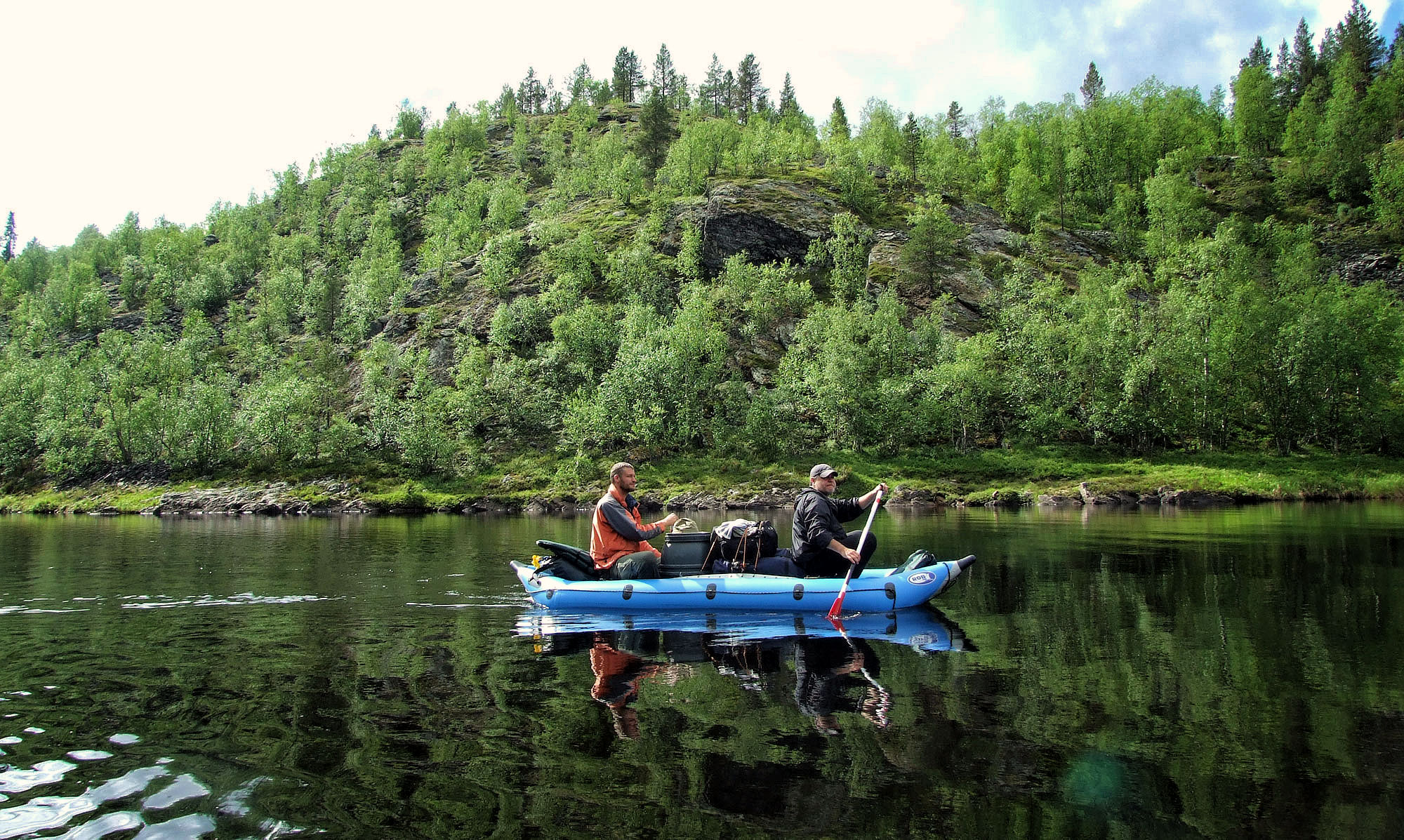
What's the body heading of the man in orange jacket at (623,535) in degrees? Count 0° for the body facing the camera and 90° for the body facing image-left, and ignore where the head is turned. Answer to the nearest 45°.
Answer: approximately 270°

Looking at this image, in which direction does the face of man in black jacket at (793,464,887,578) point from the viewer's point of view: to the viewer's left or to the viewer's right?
to the viewer's right
